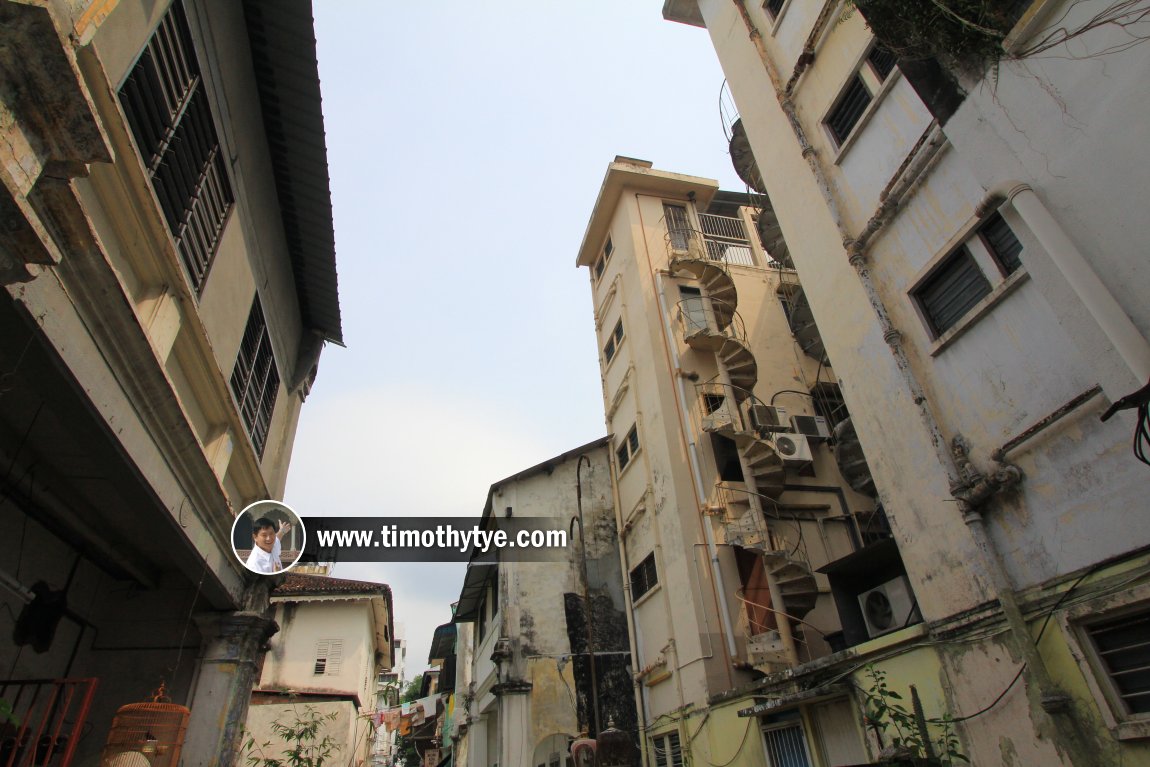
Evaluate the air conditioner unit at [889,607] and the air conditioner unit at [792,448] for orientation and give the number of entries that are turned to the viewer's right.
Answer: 0

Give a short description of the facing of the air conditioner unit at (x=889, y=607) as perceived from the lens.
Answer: facing the viewer and to the left of the viewer

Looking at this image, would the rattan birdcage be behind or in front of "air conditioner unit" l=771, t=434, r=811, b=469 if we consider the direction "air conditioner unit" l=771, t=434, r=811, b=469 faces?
in front

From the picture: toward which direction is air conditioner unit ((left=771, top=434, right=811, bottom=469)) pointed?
toward the camera

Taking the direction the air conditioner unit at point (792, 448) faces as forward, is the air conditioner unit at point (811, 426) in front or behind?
behind
